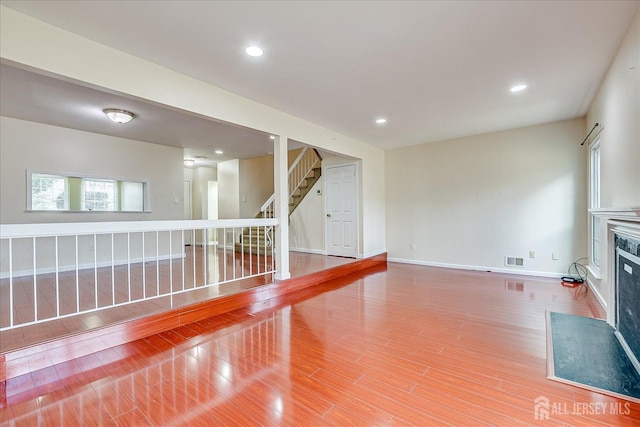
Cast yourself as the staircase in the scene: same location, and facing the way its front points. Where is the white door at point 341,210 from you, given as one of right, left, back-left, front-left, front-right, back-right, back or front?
left

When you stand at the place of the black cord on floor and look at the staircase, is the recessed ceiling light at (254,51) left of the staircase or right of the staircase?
left

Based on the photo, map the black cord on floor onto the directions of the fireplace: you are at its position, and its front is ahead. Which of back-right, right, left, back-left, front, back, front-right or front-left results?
right

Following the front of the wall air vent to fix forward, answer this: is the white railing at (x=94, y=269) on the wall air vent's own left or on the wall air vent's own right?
on the wall air vent's own right

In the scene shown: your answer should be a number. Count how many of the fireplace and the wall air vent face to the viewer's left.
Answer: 1

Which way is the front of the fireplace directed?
to the viewer's left

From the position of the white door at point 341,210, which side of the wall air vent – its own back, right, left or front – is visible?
right

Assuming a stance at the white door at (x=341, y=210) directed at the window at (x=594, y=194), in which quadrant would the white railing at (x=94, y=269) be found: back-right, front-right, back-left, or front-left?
back-right

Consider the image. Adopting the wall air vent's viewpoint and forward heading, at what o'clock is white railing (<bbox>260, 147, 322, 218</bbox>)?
The white railing is roughly at 3 o'clock from the wall air vent.

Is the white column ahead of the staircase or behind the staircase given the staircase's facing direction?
ahead

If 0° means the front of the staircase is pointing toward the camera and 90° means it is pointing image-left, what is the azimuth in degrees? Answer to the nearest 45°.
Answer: approximately 45°

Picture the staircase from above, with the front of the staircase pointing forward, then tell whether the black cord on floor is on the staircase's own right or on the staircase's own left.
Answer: on the staircase's own left

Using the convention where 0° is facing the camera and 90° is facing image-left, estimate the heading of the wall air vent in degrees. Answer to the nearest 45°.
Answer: approximately 0°

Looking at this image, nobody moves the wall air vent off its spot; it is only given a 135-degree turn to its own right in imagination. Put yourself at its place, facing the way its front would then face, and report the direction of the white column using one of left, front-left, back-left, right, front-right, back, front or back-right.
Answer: left

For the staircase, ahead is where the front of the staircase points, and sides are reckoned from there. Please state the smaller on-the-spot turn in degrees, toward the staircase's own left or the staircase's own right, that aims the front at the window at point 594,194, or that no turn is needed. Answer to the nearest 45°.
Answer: approximately 90° to the staircase's own left
